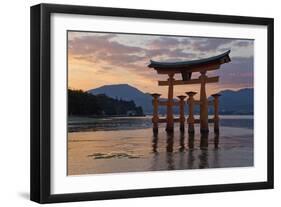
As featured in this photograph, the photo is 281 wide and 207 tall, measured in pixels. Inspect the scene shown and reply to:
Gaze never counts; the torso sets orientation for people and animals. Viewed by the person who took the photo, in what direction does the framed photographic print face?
facing the viewer and to the right of the viewer
